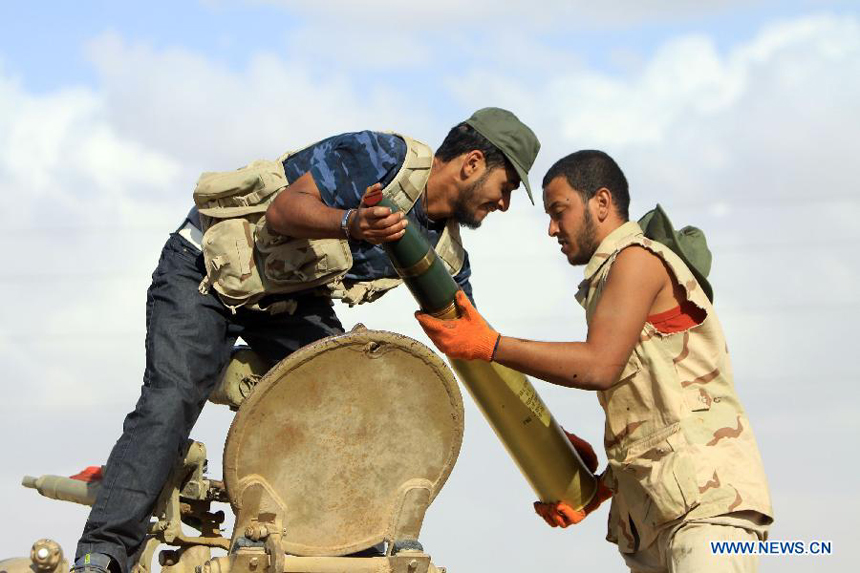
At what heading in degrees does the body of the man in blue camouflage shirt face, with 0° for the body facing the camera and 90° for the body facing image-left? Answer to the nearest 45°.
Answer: approximately 270°

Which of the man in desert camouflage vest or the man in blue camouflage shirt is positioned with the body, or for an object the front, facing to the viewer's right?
the man in blue camouflage shirt

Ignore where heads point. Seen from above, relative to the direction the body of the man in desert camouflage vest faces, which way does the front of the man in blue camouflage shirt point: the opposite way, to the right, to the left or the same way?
the opposite way

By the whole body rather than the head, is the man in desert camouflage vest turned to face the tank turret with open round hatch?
yes

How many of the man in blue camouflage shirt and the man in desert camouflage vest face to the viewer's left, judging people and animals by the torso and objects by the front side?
1

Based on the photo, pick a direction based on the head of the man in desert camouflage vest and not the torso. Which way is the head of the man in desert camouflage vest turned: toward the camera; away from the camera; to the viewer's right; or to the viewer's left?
to the viewer's left

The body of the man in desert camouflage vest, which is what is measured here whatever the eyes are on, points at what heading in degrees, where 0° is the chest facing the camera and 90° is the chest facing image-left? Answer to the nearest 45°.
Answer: approximately 90°
